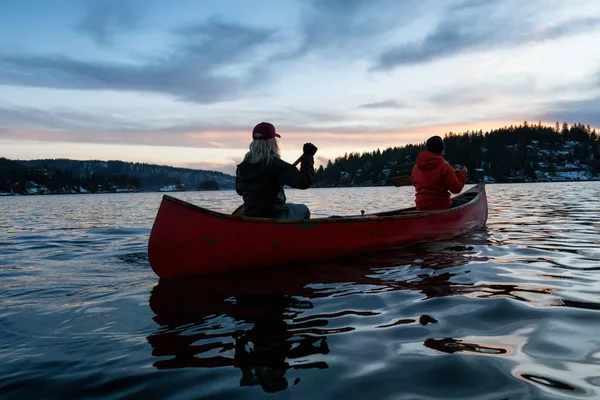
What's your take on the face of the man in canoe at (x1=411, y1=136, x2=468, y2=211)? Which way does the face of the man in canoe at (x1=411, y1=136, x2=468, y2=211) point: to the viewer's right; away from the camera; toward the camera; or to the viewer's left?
away from the camera

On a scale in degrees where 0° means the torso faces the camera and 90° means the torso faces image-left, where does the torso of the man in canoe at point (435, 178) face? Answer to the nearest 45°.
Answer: approximately 225°

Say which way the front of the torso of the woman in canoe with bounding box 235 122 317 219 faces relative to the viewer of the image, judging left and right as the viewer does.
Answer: facing away from the viewer and to the right of the viewer

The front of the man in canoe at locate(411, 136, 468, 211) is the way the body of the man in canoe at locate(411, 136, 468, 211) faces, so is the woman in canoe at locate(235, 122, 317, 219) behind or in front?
behind

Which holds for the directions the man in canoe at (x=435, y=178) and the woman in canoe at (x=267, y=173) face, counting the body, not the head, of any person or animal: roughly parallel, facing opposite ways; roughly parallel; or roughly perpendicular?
roughly parallel

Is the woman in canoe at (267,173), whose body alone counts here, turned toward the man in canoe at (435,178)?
yes

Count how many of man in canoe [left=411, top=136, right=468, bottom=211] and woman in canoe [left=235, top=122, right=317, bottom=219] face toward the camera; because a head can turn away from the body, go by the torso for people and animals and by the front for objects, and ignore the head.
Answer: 0
